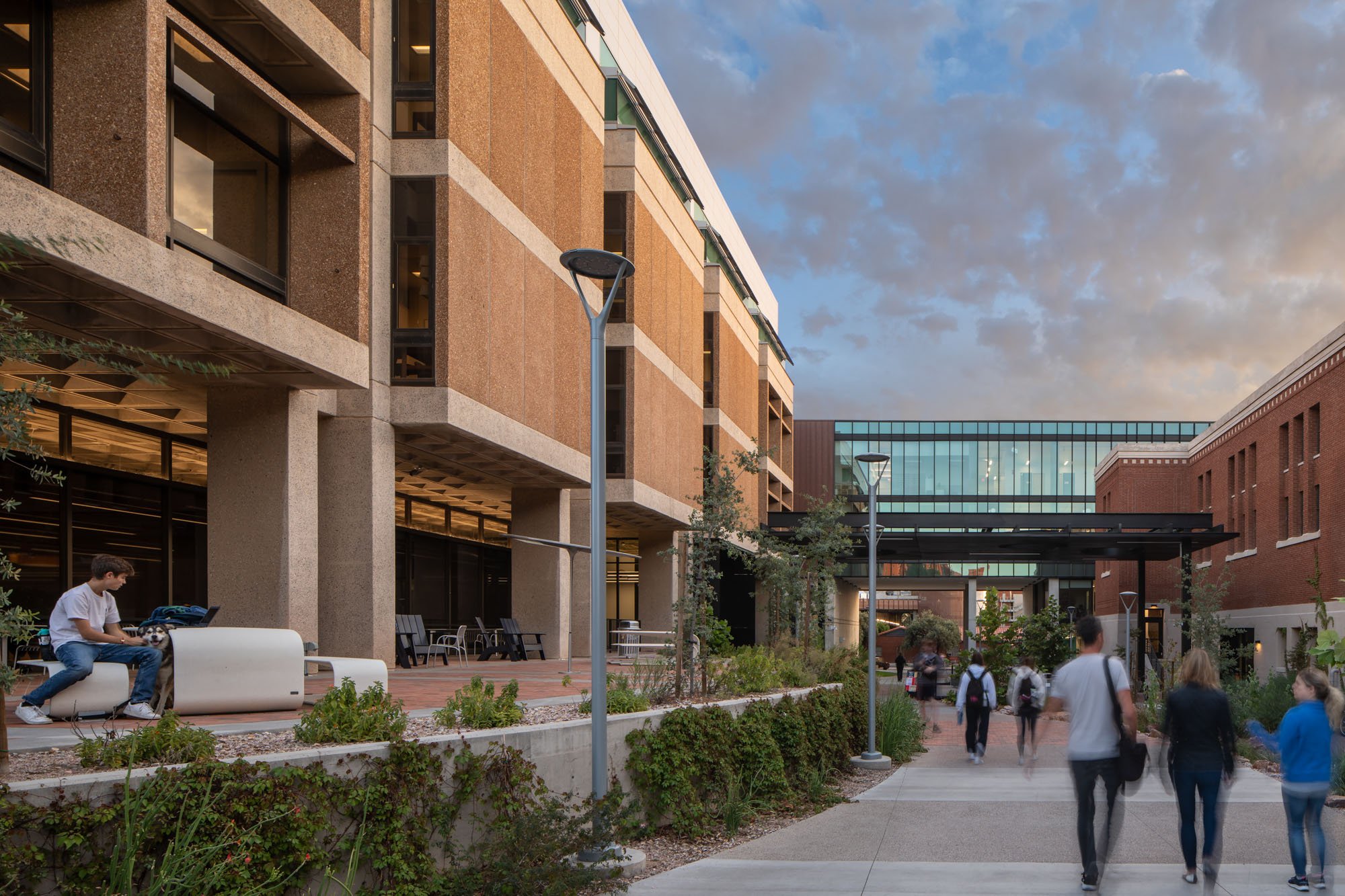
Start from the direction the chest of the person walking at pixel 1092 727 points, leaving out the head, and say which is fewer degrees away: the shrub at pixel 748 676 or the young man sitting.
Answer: the shrub

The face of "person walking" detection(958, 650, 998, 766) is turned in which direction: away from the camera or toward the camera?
away from the camera

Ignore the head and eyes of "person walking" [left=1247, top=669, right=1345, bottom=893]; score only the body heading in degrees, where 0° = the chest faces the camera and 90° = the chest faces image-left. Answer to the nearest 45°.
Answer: approximately 135°

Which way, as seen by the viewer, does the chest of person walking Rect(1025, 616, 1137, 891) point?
away from the camera

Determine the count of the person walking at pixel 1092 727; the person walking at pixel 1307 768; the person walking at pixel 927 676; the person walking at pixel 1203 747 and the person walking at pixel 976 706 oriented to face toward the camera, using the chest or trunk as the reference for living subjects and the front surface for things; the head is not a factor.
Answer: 1

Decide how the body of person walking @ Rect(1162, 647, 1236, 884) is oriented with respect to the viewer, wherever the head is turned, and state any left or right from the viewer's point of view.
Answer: facing away from the viewer

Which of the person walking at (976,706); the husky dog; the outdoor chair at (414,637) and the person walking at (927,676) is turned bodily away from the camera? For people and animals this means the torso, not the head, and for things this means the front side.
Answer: the person walking at (976,706)

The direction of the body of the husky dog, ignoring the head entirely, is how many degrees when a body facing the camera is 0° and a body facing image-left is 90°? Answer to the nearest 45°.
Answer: approximately 45°

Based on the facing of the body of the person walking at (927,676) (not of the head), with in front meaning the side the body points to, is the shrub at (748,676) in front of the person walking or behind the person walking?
in front

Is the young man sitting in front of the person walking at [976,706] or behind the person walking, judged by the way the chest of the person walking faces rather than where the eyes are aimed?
behind

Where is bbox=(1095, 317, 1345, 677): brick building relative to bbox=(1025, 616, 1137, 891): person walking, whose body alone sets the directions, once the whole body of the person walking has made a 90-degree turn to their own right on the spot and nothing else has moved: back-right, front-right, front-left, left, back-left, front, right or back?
left

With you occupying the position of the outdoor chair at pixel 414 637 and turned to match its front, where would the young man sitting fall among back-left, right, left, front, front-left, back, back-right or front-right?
front-right

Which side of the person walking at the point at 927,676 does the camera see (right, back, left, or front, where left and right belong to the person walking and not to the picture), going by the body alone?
front

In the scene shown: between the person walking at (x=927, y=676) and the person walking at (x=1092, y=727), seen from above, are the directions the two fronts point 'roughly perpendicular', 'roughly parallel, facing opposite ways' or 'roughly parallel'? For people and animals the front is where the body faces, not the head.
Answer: roughly parallel, facing opposite ways

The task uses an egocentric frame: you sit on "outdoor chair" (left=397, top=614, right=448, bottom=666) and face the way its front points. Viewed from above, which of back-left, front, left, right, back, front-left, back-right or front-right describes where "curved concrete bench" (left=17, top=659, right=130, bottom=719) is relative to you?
front-right

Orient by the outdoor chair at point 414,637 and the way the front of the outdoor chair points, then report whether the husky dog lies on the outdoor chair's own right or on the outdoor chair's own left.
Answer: on the outdoor chair's own right

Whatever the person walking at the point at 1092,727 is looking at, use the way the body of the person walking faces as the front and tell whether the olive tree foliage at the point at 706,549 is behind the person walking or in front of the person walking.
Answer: in front

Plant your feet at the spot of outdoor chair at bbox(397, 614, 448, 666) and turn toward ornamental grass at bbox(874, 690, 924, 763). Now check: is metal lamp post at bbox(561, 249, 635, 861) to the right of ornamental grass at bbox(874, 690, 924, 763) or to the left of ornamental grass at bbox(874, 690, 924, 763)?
right
